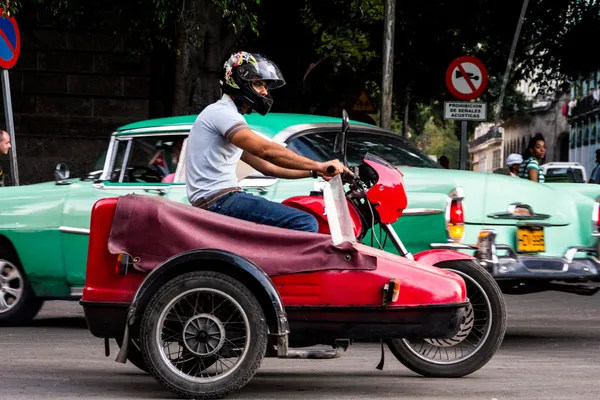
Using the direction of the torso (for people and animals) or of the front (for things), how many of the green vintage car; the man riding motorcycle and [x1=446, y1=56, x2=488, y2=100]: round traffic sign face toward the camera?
1

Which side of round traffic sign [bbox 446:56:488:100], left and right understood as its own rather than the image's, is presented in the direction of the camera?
front

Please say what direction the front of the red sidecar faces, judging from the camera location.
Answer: facing to the right of the viewer

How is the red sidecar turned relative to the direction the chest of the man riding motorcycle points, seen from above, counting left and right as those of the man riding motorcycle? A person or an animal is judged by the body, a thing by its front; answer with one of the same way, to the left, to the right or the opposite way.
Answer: the same way

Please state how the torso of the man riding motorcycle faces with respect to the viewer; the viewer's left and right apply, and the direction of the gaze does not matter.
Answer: facing to the right of the viewer

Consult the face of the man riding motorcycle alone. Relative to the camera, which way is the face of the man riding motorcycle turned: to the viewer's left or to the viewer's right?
to the viewer's right
